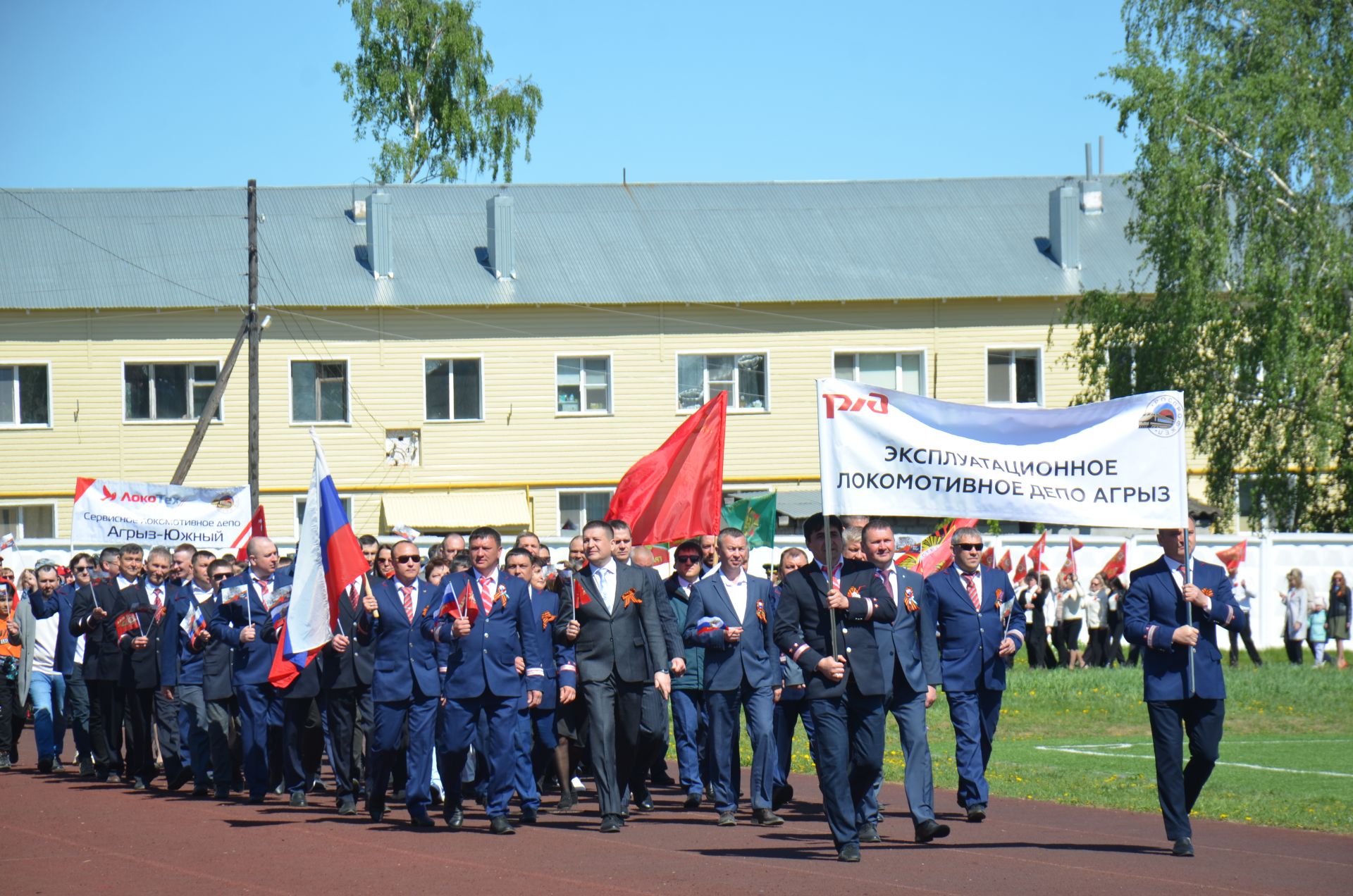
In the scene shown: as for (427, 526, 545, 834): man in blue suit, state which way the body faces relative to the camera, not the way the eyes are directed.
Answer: toward the camera

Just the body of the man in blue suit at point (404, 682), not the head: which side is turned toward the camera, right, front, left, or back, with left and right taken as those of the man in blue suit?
front

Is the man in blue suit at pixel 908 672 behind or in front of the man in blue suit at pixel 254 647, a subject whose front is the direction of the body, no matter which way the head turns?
in front

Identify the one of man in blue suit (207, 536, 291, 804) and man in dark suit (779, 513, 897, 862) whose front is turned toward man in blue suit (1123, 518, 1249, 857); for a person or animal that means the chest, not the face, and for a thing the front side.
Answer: man in blue suit (207, 536, 291, 804)

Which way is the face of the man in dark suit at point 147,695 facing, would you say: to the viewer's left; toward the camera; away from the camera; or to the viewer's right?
toward the camera

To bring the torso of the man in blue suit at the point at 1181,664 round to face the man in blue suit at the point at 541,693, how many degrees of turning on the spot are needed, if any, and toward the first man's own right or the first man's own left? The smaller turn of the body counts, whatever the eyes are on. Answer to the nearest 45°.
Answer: approximately 90° to the first man's own right

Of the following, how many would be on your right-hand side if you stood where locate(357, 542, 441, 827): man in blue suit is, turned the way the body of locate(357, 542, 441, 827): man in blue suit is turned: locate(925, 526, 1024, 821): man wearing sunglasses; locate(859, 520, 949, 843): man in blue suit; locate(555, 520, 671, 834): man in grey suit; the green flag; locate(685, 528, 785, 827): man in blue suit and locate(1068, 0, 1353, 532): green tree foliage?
0

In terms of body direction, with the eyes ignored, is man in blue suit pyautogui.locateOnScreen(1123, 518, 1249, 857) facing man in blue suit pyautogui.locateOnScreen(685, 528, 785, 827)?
no

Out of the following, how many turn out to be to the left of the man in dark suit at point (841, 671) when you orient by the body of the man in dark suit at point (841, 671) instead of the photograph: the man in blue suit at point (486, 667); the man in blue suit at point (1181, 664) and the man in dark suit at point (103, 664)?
1

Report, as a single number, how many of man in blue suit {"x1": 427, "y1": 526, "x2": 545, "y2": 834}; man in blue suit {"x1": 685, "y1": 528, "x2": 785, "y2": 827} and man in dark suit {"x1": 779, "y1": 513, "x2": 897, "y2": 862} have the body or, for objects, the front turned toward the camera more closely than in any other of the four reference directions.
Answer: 3

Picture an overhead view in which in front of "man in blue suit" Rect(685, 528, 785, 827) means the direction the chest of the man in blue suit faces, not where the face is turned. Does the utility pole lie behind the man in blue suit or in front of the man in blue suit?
behind

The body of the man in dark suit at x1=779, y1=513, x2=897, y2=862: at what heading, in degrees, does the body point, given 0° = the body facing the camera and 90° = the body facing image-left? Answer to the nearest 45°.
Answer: approximately 0°

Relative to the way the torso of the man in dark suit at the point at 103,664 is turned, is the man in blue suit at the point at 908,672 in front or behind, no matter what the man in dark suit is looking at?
in front

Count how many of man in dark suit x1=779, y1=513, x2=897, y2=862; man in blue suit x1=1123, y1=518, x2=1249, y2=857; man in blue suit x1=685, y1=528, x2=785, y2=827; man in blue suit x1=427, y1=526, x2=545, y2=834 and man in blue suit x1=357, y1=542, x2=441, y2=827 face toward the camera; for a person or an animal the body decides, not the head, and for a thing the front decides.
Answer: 5

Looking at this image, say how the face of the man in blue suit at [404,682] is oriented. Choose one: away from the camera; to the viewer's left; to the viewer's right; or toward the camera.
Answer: toward the camera

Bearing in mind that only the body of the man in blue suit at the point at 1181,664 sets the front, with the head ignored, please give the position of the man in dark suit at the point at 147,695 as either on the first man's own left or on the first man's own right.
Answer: on the first man's own right

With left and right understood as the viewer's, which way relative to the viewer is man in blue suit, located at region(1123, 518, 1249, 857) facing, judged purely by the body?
facing the viewer

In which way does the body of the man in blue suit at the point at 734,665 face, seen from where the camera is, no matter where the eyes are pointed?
toward the camera

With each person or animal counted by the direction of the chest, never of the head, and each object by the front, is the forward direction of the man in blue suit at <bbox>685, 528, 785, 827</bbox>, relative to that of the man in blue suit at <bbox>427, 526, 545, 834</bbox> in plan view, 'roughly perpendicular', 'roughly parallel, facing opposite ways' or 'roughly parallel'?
roughly parallel

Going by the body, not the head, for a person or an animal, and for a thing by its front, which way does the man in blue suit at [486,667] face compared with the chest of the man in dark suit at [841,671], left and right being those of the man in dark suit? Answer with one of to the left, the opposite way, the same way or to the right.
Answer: the same way

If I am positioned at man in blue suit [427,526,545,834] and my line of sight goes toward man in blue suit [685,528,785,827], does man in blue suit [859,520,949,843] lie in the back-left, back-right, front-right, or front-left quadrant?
front-right

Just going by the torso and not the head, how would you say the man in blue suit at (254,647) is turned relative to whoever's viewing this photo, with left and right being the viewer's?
facing the viewer and to the right of the viewer

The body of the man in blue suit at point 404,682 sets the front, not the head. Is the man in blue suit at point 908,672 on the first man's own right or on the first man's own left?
on the first man's own left
